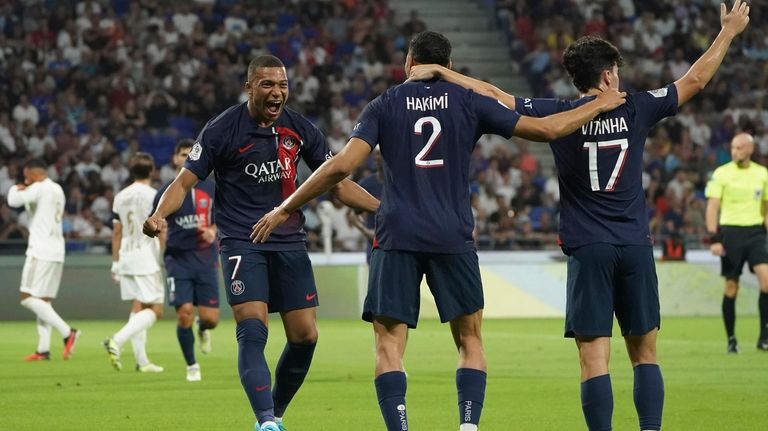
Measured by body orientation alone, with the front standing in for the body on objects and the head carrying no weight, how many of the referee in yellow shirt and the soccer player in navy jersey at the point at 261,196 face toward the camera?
2

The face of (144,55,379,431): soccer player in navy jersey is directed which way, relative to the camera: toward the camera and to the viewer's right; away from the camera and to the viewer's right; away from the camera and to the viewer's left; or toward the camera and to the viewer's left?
toward the camera and to the viewer's right

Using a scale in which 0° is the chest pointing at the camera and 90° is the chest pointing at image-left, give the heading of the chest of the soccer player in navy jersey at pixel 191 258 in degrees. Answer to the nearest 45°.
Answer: approximately 0°

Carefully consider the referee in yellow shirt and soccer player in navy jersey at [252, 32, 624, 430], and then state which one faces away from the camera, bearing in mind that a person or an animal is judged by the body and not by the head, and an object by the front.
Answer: the soccer player in navy jersey

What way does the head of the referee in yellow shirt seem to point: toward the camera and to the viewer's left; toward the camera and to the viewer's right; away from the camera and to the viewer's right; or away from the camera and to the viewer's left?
toward the camera and to the viewer's left

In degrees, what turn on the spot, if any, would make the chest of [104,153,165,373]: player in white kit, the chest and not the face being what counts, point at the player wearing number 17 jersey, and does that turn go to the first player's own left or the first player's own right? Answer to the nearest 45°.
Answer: approximately 135° to the first player's own right

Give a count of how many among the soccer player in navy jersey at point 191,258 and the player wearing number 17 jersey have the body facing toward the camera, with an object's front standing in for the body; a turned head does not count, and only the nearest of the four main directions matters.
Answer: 1

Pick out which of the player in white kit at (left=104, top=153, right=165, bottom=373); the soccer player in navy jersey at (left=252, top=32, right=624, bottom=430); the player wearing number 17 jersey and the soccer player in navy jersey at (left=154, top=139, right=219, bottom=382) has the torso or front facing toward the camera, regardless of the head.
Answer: the soccer player in navy jersey at (left=154, top=139, right=219, bottom=382)

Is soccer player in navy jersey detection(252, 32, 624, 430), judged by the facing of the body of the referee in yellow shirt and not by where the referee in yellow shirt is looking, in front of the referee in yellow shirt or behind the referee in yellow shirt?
in front

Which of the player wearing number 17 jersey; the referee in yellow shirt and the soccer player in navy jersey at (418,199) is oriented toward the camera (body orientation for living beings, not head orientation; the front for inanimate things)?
the referee in yellow shirt

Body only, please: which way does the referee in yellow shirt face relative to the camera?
toward the camera

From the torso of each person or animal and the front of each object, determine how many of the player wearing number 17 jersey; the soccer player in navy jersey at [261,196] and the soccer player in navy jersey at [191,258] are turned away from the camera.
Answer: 1

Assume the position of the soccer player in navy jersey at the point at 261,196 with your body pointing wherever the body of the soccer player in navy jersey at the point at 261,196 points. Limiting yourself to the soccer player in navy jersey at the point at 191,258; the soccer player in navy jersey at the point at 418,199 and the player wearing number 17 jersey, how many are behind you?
1

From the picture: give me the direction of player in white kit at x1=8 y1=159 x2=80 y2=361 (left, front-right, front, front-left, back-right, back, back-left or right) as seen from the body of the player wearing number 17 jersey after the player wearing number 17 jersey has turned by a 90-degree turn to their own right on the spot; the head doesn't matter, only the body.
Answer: back-left

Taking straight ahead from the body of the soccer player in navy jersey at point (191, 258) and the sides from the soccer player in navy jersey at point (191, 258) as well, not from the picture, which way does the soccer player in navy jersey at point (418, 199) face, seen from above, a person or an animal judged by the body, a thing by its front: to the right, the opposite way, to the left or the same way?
the opposite way

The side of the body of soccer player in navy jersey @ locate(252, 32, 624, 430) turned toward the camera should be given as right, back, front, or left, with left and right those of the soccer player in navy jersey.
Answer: back

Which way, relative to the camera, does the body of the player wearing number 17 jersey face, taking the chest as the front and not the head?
away from the camera

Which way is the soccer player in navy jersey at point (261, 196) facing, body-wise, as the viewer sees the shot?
toward the camera
